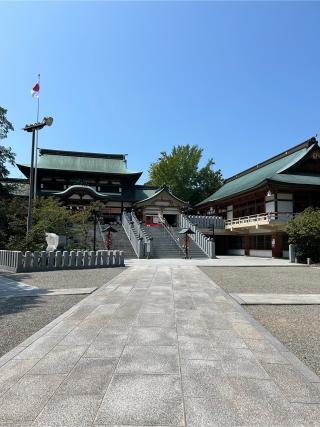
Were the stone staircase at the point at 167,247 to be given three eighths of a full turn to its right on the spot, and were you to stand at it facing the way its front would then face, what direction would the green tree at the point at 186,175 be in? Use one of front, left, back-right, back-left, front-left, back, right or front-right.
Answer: front-right

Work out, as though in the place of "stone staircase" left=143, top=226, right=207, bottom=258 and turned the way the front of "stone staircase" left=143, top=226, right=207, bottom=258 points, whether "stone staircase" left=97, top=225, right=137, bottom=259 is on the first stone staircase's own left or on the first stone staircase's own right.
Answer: on the first stone staircase's own right

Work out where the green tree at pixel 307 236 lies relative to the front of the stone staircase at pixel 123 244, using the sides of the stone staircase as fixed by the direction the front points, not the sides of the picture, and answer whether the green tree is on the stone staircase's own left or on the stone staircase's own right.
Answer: on the stone staircase's own left

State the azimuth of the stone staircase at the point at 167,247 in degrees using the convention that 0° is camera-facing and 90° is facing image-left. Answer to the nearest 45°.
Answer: approximately 0°

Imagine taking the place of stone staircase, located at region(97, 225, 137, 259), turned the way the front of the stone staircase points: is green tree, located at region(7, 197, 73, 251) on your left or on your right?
on your right

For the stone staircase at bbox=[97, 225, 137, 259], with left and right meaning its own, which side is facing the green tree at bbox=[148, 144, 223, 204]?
back

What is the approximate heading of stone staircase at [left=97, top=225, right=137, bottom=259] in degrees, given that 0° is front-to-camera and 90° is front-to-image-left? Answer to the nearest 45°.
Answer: approximately 0°

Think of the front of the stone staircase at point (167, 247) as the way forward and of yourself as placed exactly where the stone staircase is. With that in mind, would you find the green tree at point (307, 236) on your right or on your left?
on your left

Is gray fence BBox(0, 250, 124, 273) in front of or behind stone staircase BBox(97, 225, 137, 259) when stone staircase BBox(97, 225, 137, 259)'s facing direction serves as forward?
in front

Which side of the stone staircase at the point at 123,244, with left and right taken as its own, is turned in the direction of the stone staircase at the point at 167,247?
left
